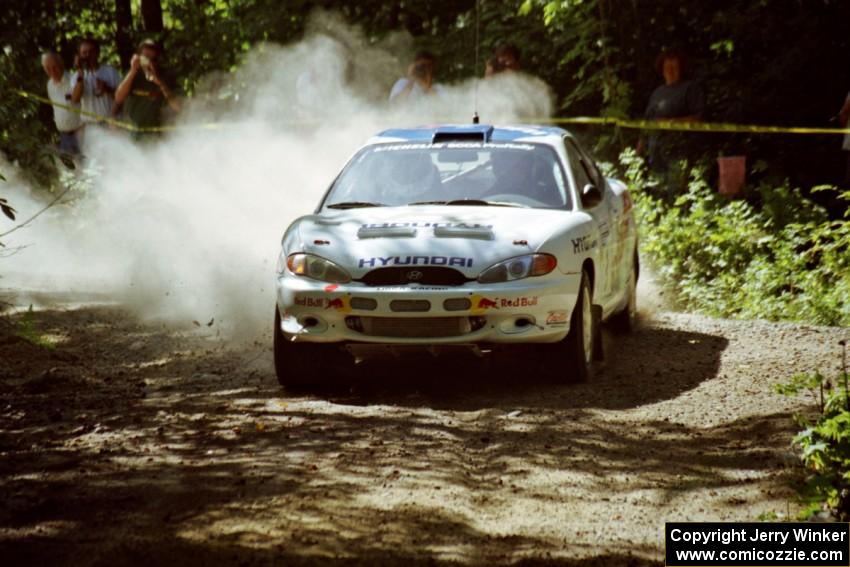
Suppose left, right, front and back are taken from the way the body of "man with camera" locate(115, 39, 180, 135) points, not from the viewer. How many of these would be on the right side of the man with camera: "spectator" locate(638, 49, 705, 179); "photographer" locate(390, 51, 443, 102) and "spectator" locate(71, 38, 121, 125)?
1

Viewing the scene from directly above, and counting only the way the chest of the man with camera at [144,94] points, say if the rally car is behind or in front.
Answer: in front

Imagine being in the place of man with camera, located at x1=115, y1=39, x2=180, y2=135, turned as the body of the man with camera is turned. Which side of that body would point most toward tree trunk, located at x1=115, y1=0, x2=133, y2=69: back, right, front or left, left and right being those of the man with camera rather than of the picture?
back

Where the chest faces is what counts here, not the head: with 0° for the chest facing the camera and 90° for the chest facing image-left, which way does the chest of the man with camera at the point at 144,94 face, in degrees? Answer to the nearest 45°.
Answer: approximately 0°

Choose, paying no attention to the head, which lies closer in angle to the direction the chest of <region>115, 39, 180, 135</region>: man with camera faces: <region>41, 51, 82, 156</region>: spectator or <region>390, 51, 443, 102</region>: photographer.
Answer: the photographer

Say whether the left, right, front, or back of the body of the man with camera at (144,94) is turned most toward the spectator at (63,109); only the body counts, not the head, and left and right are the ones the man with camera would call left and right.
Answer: right

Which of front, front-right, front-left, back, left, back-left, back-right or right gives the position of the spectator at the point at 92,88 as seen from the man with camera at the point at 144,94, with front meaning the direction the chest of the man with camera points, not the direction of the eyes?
right

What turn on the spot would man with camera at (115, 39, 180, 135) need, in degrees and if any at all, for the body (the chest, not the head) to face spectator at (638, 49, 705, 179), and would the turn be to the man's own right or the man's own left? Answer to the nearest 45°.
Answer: approximately 45° to the man's own left

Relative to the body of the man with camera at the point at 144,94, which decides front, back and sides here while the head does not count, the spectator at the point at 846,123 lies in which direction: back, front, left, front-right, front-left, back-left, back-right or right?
front-left
